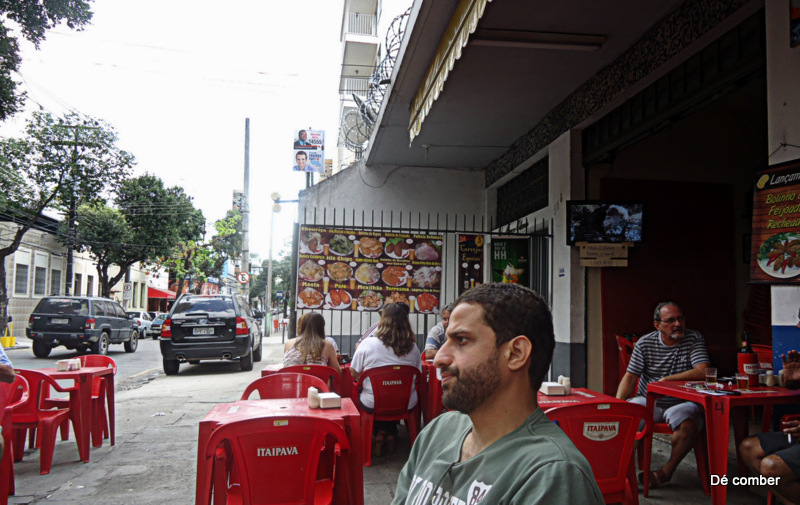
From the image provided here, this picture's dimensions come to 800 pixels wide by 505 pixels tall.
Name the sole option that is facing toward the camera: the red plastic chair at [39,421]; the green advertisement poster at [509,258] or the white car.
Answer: the green advertisement poster

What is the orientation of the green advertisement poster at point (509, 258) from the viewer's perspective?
toward the camera

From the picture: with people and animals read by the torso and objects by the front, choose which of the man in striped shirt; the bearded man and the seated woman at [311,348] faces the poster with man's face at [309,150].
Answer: the seated woman

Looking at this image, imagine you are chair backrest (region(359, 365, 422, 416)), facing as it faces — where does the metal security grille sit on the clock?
The metal security grille is roughly at 12 o'clock from the chair backrest.

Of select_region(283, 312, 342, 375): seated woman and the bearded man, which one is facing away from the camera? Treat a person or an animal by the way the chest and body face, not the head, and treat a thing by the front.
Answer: the seated woman

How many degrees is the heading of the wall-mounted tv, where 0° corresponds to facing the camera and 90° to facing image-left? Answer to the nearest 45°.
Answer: approximately 0°

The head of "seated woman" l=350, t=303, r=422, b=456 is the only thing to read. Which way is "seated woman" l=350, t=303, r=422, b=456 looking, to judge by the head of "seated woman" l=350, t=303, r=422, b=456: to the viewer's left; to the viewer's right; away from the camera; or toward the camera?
away from the camera

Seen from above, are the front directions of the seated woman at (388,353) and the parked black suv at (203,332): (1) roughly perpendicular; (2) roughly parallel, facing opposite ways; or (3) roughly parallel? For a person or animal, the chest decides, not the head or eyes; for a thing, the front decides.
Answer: roughly parallel

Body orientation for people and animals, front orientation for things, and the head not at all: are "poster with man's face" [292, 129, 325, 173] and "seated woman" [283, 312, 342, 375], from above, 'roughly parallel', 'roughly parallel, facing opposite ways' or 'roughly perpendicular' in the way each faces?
roughly parallel, facing opposite ways

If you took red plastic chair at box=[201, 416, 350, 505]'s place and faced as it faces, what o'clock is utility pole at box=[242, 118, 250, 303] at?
The utility pole is roughly at 12 o'clock from the red plastic chair.

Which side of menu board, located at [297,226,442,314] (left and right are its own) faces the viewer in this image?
front

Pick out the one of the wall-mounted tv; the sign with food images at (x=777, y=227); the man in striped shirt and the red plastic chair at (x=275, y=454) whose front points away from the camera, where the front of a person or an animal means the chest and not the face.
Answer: the red plastic chair

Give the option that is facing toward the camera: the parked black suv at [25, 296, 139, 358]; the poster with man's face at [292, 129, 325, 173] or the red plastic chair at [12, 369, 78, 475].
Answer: the poster with man's face

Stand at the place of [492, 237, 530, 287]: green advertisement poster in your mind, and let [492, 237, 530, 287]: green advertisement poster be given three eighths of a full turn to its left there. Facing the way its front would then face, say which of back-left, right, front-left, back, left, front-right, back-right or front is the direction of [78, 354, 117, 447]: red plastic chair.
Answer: back

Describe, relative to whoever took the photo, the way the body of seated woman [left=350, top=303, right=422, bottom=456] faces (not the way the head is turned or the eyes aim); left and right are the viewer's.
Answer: facing away from the viewer

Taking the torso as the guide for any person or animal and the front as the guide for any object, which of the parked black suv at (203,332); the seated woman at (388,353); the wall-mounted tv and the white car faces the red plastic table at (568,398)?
the wall-mounted tv

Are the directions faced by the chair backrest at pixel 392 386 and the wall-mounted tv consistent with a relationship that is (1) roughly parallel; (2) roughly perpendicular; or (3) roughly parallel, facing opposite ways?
roughly parallel, facing opposite ways

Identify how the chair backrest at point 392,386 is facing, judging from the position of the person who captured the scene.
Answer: facing away from the viewer

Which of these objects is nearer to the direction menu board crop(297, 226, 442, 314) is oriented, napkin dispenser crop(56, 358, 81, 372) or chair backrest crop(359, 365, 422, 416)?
the chair backrest

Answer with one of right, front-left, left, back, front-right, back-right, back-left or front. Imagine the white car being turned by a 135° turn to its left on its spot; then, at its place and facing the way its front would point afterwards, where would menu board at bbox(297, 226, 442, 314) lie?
left

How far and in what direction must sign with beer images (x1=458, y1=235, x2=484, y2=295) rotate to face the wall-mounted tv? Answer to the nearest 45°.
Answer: approximately 45° to its left
